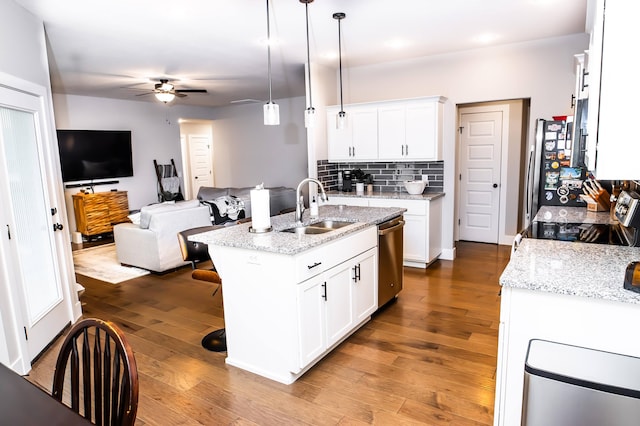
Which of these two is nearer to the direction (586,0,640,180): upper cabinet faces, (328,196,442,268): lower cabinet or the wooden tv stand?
the wooden tv stand

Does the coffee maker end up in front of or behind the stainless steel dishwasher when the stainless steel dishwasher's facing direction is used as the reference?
behind

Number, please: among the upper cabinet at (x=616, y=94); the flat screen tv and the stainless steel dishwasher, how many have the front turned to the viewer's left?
1

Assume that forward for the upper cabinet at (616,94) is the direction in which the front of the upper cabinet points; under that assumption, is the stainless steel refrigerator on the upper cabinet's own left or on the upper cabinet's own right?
on the upper cabinet's own right

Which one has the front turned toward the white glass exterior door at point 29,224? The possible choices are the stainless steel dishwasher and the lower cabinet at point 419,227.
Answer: the lower cabinet

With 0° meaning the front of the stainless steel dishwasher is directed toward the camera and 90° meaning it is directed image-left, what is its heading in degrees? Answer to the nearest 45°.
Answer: approximately 315°

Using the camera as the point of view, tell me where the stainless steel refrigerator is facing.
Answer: facing to the left of the viewer

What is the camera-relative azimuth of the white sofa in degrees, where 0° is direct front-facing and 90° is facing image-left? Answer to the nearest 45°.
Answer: approximately 135°

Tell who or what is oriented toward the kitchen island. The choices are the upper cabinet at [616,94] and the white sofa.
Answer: the upper cabinet

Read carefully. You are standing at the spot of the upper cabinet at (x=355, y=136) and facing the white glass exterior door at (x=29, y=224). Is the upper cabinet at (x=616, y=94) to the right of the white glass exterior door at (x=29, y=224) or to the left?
left

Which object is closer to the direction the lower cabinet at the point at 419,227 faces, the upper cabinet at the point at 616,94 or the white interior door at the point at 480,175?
the upper cabinet

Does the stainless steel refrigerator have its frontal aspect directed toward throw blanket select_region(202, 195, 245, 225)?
yes

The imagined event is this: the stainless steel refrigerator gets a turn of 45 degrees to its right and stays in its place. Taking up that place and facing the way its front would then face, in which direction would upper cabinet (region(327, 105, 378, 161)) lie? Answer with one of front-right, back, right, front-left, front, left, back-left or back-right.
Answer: front-left

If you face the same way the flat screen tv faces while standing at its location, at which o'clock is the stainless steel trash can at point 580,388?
The stainless steel trash can is roughly at 1 o'clock from the flat screen tv.

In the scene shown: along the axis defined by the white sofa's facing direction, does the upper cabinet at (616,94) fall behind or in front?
behind

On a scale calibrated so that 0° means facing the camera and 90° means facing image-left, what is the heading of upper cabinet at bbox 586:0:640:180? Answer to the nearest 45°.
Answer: approximately 90°

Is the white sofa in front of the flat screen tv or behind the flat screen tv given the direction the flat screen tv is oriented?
in front
